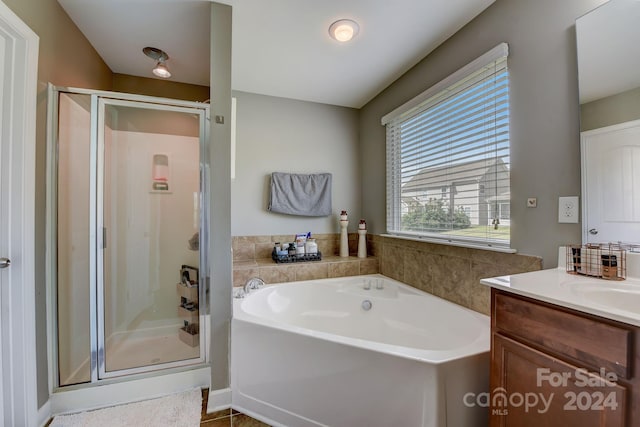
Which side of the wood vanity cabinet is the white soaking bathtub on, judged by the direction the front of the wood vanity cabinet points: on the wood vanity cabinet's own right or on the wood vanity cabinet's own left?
on the wood vanity cabinet's own right

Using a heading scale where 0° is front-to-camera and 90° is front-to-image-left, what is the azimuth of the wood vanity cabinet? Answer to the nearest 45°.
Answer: approximately 45°

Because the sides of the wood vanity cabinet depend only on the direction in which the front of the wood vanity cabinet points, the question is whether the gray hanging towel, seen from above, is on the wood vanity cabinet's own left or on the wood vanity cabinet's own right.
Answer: on the wood vanity cabinet's own right

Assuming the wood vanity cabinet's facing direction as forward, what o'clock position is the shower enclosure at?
The shower enclosure is roughly at 1 o'clock from the wood vanity cabinet.

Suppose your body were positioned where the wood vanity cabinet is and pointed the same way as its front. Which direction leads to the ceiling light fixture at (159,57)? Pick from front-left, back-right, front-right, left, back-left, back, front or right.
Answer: front-right

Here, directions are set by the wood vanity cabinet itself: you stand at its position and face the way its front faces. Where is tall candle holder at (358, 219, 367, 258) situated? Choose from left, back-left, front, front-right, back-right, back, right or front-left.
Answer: right

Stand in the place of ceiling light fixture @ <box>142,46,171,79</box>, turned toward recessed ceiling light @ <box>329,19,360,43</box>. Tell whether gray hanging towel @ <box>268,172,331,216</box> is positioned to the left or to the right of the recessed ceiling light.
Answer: left

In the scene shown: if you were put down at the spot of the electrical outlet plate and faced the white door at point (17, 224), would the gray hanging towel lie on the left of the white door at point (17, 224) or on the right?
right

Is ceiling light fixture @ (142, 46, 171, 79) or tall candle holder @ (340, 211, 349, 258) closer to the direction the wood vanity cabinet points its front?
the ceiling light fixture
